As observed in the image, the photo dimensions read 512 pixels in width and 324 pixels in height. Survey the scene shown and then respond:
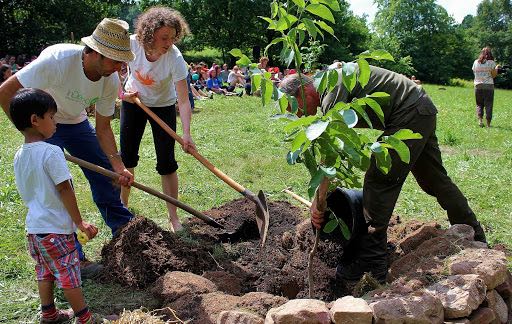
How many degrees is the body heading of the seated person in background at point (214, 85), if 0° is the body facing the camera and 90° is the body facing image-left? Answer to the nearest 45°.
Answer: approximately 315°

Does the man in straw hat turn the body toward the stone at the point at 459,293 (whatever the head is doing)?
yes

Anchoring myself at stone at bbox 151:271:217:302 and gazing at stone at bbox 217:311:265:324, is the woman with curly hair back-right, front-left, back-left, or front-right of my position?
back-left

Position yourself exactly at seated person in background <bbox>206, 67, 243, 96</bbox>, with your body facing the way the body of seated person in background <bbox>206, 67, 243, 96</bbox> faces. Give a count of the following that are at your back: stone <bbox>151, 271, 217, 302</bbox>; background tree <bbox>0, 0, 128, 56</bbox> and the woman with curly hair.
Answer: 1

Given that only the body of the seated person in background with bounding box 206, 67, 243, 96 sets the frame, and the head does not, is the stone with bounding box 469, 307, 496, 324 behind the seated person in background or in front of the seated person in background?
in front

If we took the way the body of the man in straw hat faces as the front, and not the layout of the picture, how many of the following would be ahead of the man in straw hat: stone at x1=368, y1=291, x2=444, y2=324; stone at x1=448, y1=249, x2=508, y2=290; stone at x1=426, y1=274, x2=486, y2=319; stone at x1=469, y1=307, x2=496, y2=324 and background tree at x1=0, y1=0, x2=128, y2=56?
4

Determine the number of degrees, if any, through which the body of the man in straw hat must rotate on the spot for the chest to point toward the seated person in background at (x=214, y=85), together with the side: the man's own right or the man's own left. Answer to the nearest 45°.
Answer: approximately 135° to the man's own left

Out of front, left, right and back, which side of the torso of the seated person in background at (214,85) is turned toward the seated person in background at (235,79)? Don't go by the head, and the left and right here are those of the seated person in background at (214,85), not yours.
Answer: left

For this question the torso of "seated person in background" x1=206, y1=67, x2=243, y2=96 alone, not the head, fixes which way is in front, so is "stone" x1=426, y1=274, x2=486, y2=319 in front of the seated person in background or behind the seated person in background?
in front

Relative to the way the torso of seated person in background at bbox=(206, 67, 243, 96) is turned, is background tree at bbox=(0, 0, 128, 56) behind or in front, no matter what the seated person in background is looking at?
behind

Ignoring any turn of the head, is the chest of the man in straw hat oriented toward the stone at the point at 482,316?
yes

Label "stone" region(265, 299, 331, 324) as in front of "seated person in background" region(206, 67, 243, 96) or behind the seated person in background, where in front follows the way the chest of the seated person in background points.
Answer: in front

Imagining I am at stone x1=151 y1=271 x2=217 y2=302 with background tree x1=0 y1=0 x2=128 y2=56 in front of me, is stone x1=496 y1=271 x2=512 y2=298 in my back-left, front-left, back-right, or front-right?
back-right
